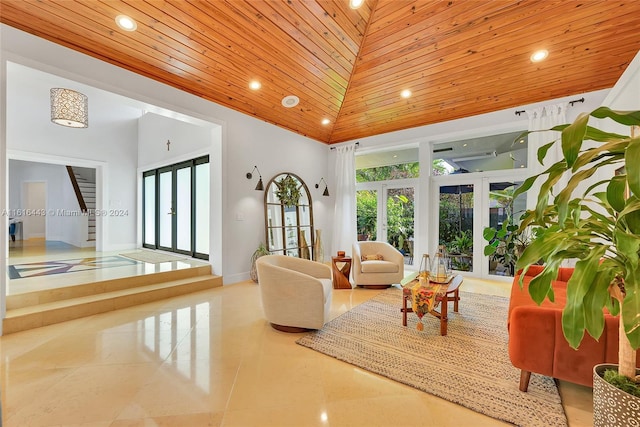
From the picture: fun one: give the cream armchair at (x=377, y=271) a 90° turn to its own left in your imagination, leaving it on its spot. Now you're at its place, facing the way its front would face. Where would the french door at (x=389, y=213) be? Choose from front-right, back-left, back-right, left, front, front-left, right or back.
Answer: front-left

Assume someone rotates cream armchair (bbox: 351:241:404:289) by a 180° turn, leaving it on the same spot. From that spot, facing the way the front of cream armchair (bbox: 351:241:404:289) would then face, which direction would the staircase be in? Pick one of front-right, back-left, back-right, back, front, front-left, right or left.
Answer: front-left

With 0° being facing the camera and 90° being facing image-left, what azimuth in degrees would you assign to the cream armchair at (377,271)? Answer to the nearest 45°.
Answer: approximately 315°

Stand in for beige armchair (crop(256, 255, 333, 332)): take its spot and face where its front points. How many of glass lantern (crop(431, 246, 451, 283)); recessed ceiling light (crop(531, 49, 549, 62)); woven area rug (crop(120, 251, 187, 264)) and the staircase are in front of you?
2

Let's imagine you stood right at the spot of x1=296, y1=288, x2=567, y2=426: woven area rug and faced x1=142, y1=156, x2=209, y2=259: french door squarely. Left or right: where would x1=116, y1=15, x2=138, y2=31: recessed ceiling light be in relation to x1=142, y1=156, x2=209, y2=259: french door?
left

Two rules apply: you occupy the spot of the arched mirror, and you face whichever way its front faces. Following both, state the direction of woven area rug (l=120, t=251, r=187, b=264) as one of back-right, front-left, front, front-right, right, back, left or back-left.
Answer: back-right

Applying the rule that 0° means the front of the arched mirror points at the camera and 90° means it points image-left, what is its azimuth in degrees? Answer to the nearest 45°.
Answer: approximately 315°

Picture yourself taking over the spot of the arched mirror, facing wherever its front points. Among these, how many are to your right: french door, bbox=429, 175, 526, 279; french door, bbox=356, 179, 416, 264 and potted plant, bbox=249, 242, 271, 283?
1

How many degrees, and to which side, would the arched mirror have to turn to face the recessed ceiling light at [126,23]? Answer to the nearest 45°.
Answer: approximately 90° to its right
